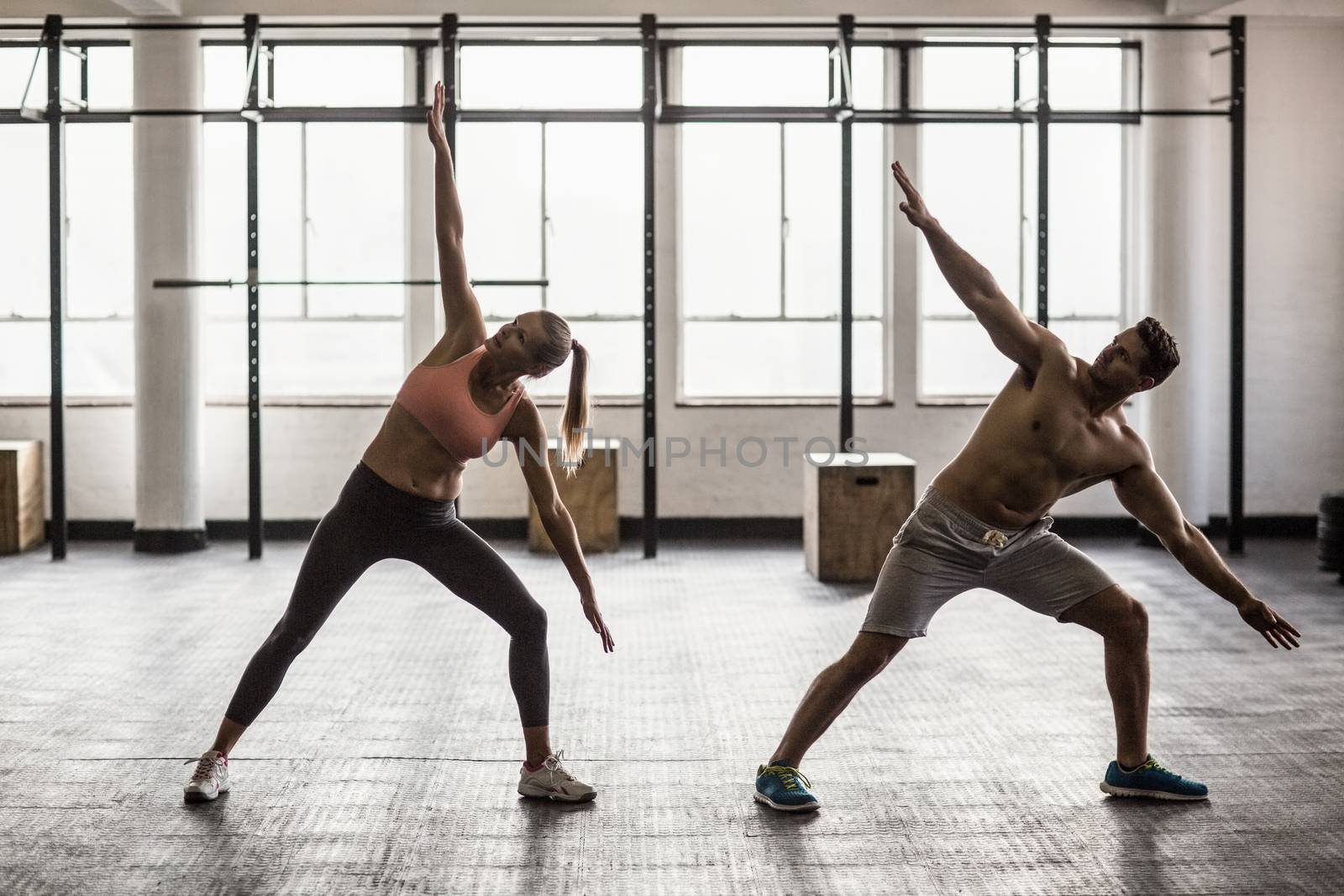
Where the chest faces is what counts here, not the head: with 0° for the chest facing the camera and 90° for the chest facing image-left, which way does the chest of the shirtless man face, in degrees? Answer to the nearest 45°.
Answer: approximately 0°

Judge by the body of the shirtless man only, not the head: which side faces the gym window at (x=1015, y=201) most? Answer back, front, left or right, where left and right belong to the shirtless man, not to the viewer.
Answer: back

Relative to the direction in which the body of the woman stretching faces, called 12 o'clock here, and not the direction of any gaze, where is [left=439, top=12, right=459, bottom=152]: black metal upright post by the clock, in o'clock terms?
The black metal upright post is roughly at 6 o'clock from the woman stretching.

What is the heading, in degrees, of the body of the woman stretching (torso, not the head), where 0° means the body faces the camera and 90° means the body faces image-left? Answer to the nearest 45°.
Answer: approximately 0°

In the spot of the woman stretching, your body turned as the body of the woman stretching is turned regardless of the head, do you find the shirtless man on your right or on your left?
on your left

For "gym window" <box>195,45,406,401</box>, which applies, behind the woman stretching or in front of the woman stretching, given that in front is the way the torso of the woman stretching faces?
behind

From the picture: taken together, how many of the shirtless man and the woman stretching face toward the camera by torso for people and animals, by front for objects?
2
